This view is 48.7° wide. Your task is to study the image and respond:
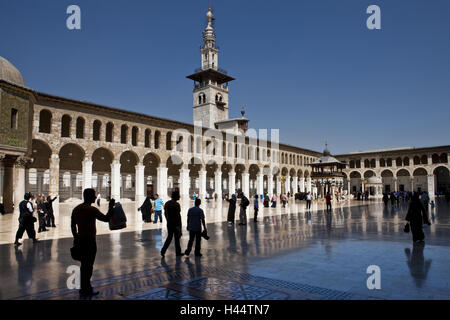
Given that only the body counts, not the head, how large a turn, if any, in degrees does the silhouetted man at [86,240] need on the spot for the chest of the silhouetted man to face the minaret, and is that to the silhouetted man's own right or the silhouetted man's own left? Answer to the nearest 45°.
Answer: approximately 45° to the silhouetted man's own left

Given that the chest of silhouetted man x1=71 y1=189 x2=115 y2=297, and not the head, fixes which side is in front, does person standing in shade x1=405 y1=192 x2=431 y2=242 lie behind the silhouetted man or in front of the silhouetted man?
in front

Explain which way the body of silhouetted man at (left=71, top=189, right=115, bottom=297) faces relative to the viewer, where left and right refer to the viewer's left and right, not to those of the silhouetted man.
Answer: facing away from the viewer and to the right of the viewer
